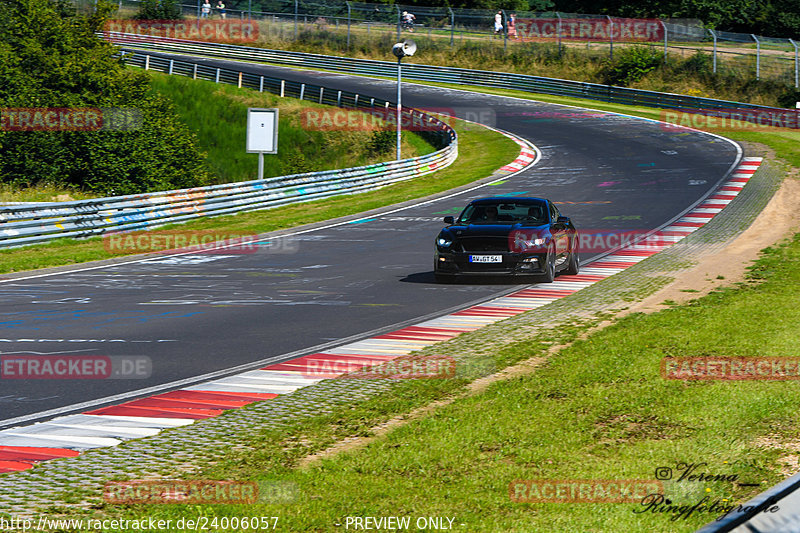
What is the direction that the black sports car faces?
toward the camera

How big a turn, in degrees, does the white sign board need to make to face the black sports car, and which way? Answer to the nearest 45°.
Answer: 0° — it already faces it

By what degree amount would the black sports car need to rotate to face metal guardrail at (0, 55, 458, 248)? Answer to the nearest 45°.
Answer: approximately 135° to its right

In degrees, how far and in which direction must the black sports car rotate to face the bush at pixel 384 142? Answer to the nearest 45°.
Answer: approximately 180°

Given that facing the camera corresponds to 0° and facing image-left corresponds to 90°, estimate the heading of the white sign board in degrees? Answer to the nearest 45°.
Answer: approximately 0°

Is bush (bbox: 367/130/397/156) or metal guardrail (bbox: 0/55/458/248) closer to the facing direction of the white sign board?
the metal guardrail

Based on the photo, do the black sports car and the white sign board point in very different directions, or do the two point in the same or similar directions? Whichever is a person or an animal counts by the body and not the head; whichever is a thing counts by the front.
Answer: same or similar directions

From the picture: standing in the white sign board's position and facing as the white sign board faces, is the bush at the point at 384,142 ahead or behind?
behind

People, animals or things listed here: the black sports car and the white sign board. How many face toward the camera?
2
